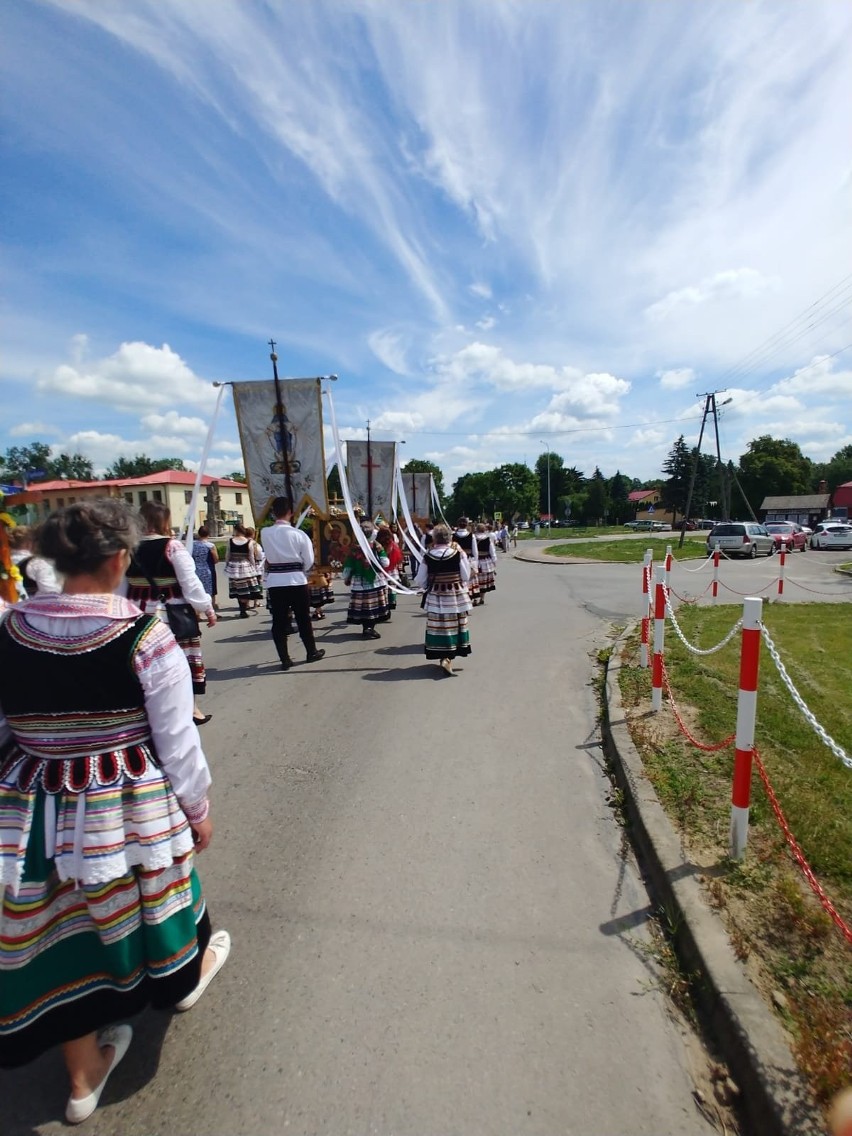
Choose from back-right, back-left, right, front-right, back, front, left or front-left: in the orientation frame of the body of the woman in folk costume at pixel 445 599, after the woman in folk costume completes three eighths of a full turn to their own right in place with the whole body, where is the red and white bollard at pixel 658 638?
front

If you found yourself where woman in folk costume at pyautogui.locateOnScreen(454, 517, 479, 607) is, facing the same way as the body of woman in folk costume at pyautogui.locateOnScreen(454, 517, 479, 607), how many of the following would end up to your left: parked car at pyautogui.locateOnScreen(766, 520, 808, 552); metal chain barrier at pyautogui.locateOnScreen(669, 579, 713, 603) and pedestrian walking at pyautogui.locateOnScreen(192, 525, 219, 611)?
1

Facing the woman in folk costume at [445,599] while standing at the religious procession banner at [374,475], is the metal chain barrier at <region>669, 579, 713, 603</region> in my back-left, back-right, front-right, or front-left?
front-left

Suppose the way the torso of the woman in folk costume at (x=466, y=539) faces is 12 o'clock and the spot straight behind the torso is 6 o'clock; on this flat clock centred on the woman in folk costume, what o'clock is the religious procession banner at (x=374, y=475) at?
The religious procession banner is roughly at 11 o'clock from the woman in folk costume.

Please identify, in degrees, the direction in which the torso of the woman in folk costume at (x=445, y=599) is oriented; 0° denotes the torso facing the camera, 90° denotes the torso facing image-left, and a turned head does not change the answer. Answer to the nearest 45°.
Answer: approximately 180°

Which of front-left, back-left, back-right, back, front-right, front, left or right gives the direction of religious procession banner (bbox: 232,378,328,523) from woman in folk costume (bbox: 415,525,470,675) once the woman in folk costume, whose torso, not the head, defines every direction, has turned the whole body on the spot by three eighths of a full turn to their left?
right

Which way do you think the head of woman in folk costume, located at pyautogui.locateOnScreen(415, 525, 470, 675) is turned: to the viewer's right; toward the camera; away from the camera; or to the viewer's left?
away from the camera

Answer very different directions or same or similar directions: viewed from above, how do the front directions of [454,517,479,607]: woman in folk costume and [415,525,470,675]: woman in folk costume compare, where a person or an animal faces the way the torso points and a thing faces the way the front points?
same or similar directions

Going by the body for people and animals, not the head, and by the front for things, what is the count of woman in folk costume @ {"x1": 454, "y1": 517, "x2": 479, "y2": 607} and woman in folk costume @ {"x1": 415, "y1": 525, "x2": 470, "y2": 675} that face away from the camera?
2

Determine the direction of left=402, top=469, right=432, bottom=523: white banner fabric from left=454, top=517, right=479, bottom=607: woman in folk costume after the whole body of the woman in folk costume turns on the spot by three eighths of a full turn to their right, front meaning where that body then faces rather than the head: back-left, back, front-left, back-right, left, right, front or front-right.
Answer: back-left

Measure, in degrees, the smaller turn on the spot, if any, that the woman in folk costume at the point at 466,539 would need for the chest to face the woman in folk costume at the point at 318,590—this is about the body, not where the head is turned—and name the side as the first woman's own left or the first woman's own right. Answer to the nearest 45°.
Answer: approximately 90° to the first woman's own left

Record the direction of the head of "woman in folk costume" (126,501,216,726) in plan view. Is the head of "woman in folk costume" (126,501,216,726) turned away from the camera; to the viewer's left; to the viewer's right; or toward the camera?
away from the camera

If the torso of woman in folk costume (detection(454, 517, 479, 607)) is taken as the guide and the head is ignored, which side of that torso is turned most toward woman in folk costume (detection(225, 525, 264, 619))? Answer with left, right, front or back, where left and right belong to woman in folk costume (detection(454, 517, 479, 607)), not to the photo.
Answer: left

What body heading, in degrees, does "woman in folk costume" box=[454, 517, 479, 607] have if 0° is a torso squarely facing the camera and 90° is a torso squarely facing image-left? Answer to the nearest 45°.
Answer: approximately 180°

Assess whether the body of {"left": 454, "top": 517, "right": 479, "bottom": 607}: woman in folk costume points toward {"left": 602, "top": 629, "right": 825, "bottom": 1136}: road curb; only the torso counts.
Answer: no

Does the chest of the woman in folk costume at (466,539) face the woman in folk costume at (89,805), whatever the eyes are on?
no

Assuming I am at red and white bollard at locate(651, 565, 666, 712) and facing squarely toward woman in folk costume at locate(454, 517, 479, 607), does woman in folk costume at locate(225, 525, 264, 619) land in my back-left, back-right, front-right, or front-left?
front-left
